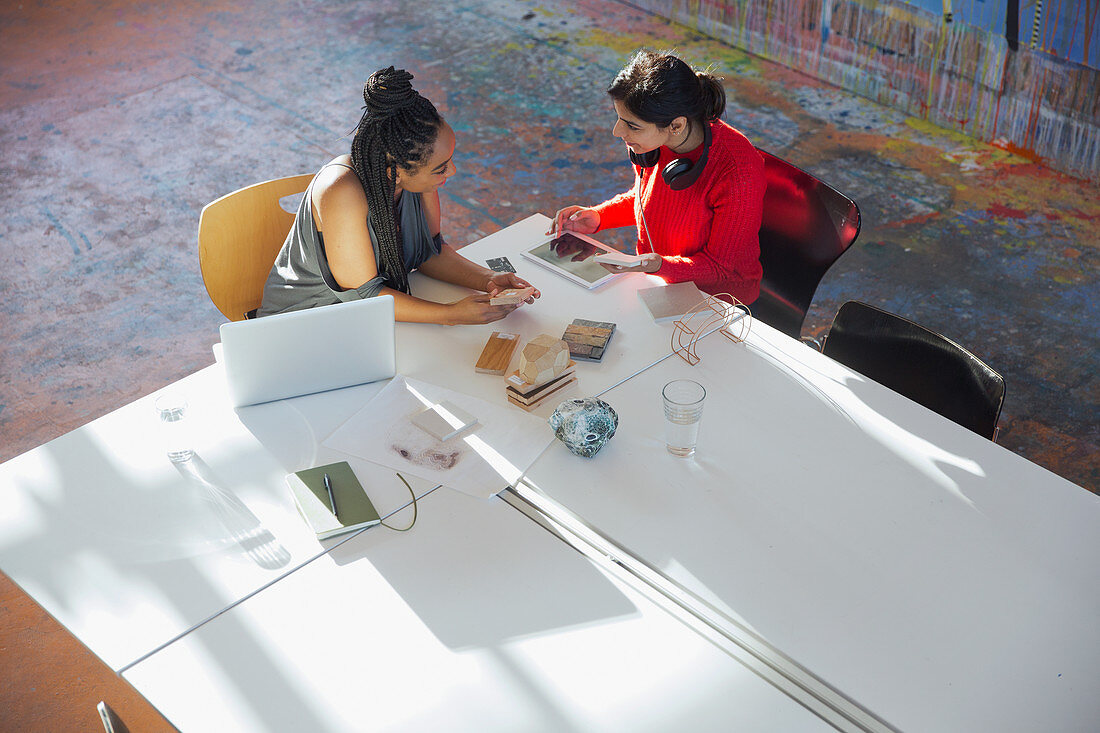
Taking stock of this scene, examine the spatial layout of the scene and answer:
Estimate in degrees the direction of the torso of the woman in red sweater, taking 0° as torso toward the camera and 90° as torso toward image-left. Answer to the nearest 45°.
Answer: approximately 45°

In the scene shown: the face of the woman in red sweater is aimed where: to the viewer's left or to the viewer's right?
to the viewer's left

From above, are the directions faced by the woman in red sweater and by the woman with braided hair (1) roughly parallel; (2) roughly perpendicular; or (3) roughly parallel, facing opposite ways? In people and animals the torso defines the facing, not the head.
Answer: roughly perpendicular

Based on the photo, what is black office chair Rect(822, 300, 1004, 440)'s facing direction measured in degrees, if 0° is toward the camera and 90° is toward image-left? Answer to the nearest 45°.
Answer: approximately 45°

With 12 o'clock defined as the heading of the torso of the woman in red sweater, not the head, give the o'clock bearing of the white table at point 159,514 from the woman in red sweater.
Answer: The white table is roughly at 12 o'clock from the woman in red sweater.

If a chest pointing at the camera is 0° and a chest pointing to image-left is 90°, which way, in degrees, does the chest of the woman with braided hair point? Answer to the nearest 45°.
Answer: approximately 315°

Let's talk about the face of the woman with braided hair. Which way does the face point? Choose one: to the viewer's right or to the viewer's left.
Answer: to the viewer's right

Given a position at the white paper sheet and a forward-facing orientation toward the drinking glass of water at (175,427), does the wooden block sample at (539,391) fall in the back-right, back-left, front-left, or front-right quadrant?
back-right

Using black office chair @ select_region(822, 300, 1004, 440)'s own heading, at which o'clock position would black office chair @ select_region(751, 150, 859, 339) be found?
black office chair @ select_region(751, 150, 859, 339) is roughly at 3 o'clock from black office chair @ select_region(822, 300, 1004, 440).

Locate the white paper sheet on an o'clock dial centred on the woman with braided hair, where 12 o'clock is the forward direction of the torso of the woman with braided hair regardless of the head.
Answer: The white paper sheet is roughly at 1 o'clock from the woman with braided hair.
